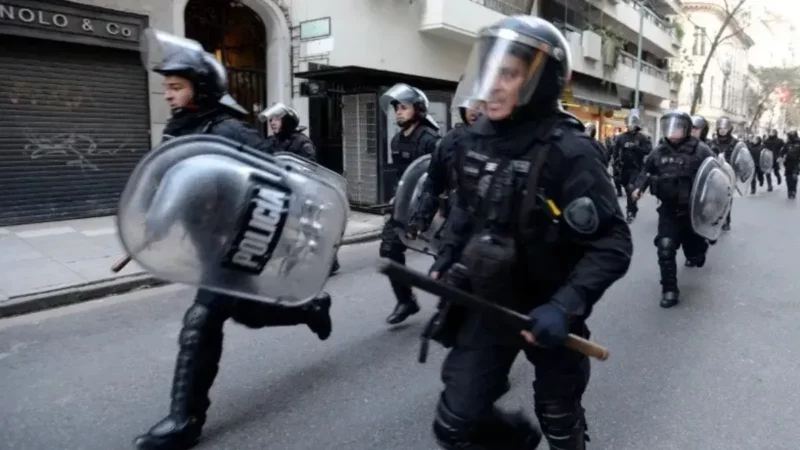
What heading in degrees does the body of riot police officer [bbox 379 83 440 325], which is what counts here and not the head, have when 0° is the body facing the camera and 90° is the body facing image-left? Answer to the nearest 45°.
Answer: approximately 45°

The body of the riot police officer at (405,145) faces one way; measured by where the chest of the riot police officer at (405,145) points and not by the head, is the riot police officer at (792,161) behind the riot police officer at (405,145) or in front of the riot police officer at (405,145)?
behind

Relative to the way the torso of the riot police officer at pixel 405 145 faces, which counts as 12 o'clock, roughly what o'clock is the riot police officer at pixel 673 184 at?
the riot police officer at pixel 673 184 is roughly at 7 o'clock from the riot police officer at pixel 405 145.

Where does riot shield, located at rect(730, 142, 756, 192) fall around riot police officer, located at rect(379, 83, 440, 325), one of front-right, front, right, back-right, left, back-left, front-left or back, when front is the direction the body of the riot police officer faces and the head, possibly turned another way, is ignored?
back

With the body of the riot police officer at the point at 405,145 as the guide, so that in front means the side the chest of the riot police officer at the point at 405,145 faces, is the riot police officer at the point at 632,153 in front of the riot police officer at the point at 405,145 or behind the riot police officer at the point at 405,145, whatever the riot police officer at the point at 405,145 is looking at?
behind

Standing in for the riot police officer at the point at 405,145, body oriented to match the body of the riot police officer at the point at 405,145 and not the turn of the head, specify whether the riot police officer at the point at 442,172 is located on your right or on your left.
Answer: on your left

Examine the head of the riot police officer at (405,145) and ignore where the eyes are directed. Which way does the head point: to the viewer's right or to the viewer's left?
to the viewer's left

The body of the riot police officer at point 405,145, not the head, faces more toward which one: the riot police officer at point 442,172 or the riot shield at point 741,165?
the riot police officer
